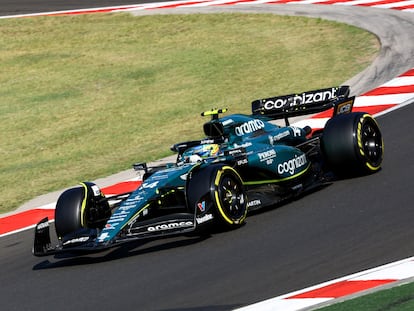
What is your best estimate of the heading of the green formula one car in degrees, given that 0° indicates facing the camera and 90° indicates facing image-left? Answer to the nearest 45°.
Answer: approximately 45°
